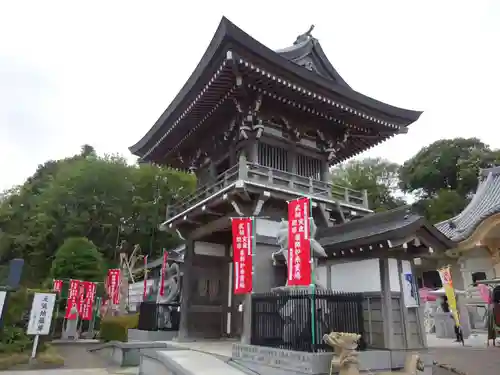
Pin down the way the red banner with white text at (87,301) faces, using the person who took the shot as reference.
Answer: facing the viewer

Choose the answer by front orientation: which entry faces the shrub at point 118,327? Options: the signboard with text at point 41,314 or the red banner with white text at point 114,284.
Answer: the red banner with white text

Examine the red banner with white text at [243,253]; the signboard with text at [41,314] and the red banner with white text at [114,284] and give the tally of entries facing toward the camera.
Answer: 3

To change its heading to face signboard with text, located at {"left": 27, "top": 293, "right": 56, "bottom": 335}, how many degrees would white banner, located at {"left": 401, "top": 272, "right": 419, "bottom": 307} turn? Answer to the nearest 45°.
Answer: approximately 90° to its right

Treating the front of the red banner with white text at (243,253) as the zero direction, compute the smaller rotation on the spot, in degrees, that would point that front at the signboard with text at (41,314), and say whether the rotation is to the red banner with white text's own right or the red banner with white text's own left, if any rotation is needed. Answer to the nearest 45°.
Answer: approximately 135° to the red banner with white text's own right

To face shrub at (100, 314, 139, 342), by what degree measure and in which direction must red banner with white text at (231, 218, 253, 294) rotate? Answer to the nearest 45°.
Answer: approximately 135° to its right

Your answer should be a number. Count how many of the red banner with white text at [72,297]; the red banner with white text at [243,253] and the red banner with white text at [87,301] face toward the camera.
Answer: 3

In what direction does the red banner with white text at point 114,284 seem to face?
toward the camera

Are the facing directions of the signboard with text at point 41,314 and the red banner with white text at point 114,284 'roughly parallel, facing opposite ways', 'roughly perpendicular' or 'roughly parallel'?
roughly parallel

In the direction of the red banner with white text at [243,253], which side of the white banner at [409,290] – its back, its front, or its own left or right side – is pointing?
right

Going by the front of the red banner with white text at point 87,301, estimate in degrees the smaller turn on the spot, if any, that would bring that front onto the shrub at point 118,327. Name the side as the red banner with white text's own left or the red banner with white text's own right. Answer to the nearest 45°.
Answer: approximately 45° to the red banner with white text's own left

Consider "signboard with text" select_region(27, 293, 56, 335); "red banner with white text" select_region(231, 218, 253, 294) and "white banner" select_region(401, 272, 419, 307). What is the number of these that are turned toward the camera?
3

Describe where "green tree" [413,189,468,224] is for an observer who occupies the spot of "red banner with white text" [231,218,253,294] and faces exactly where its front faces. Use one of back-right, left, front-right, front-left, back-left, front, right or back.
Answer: back-left

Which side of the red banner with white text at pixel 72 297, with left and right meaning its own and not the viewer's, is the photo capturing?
front

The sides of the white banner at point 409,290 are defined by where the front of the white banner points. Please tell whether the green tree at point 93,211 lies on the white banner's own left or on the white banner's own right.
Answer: on the white banner's own right

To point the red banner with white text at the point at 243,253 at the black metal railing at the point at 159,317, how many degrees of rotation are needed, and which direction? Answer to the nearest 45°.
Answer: approximately 135° to its right

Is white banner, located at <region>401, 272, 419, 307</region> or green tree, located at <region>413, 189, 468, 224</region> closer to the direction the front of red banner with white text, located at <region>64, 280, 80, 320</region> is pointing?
the white banner
